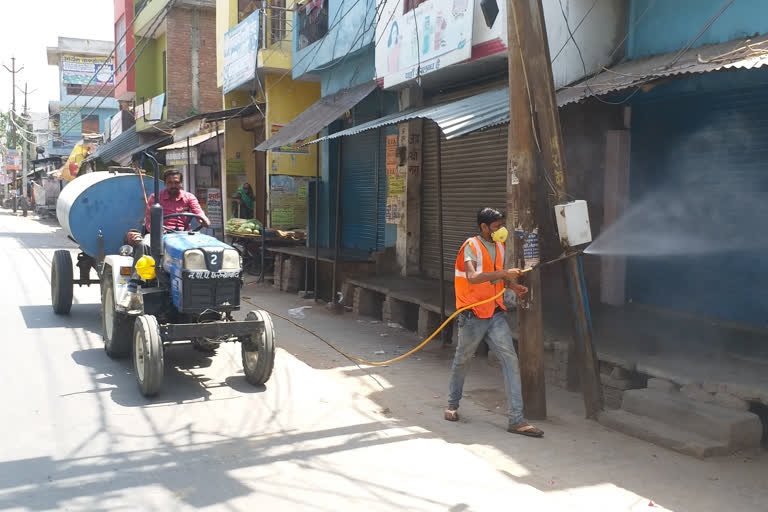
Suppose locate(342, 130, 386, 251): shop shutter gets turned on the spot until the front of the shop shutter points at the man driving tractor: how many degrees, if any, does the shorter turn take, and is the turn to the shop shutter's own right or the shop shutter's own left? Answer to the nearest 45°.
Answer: approximately 45° to the shop shutter's own left

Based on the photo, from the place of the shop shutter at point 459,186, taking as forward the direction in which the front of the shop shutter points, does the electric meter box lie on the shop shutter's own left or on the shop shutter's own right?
on the shop shutter's own left

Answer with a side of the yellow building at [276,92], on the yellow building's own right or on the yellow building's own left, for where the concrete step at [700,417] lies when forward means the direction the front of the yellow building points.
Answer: on the yellow building's own left

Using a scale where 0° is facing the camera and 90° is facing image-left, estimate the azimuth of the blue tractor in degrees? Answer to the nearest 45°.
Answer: approximately 315°

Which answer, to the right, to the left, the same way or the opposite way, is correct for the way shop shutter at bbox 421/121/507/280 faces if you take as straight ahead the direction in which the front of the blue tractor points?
to the right

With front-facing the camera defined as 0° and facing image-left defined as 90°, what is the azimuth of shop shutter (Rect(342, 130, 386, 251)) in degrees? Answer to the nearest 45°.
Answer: approximately 45°

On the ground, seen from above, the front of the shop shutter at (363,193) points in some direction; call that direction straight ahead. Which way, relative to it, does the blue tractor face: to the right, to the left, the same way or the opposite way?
to the left

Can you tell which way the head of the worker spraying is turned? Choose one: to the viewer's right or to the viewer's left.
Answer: to the viewer's right
